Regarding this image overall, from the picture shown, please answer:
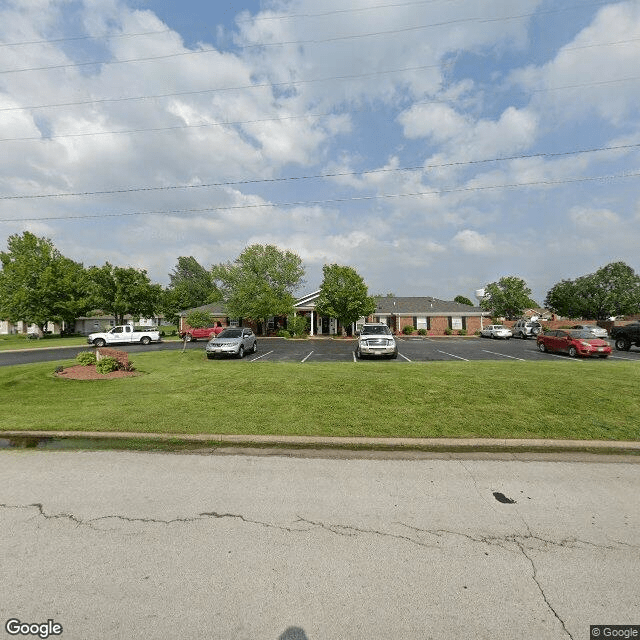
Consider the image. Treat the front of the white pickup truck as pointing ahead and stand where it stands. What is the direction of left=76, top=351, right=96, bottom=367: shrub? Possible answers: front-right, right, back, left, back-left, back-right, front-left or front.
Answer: left

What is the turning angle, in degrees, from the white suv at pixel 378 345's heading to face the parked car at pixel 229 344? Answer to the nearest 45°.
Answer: approximately 90° to its right

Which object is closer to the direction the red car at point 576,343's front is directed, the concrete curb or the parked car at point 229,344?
the concrete curb

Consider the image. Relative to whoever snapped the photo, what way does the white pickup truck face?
facing to the left of the viewer

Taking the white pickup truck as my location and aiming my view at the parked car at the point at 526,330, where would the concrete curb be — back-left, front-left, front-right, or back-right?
front-right

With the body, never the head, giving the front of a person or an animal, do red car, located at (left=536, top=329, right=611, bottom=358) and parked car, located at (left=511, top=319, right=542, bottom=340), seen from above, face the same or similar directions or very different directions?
very different directions

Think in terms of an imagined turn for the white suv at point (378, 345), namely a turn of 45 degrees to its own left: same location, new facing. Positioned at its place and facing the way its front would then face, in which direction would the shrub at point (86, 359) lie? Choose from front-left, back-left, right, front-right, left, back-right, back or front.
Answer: right

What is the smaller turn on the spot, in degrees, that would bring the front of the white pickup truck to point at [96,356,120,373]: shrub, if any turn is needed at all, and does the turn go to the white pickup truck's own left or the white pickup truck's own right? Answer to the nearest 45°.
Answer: approximately 90° to the white pickup truck's own left

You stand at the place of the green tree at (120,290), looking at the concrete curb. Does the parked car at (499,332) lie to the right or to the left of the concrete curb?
left

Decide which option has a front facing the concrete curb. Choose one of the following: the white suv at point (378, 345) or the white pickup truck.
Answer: the white suv

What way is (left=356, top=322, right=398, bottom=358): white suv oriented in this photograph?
toward the camera

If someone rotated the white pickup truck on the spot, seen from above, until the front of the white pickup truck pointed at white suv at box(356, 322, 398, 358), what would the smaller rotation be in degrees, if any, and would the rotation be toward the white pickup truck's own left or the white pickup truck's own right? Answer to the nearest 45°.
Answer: approximately 135° to the white pickup truck's own left
